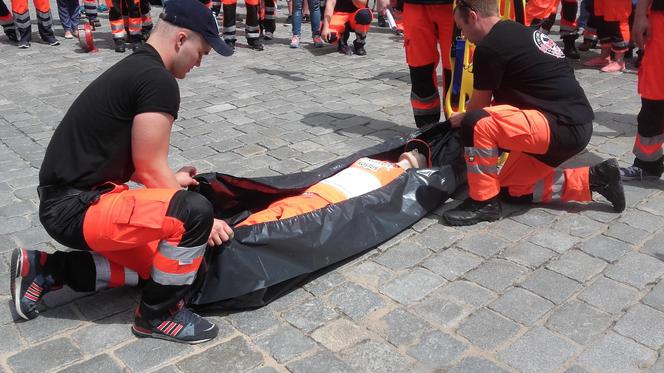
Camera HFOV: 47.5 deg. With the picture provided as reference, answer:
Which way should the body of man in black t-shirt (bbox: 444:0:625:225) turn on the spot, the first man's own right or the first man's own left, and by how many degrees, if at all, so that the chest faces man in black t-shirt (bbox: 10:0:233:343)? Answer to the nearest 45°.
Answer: approximately 45° to the first man's own left

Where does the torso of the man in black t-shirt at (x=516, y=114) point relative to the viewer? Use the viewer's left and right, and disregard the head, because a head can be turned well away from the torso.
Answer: facing to the left of the viewer

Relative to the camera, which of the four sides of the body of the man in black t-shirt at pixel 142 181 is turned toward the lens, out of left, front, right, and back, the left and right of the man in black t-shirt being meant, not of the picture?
right

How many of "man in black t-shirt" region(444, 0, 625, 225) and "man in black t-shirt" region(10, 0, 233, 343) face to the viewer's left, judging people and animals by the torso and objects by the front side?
1

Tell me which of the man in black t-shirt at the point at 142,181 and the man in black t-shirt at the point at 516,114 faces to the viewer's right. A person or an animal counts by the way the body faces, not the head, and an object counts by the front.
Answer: the man in black t-shirt at the point at 142,181
